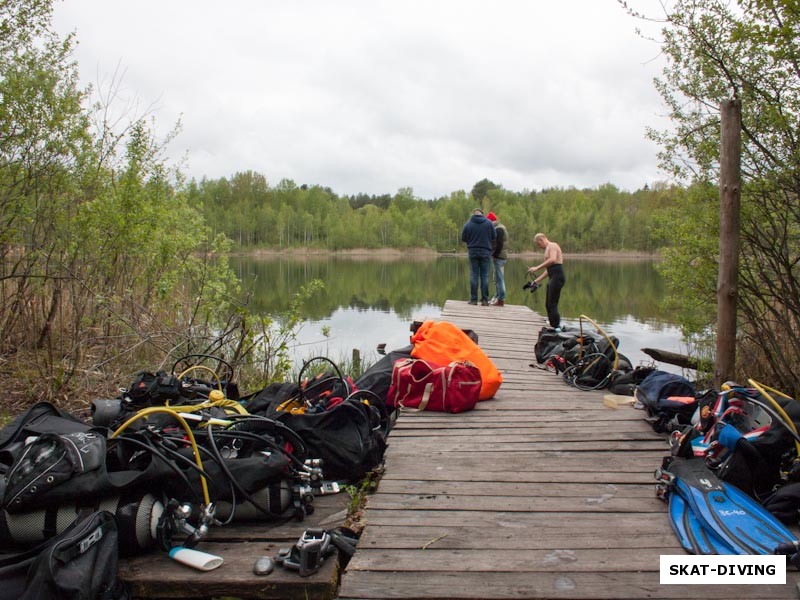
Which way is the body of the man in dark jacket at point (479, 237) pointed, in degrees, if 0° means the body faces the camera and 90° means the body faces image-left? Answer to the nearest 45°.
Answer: approximately 180°

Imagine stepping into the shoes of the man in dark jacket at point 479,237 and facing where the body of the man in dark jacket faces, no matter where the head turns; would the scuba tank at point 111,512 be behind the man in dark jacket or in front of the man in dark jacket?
behind

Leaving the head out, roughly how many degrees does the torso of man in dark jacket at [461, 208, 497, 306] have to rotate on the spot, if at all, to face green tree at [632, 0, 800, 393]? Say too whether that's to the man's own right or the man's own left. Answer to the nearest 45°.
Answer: approximately 135° to the man's own right

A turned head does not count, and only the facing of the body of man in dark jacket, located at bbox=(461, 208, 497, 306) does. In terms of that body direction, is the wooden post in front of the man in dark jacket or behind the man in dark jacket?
behind

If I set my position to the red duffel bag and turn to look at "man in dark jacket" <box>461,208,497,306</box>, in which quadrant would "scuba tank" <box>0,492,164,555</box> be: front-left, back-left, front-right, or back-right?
back-left

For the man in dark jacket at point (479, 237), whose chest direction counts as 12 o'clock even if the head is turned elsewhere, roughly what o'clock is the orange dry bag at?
The orange dry bag is roughly at 6 o'clock from the man in dark jacket.

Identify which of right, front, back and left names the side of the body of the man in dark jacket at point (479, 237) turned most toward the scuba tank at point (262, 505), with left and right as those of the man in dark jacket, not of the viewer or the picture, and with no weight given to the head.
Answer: back

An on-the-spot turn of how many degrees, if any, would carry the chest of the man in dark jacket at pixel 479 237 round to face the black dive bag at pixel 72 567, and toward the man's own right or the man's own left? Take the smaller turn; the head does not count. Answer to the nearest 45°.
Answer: approximately 180°

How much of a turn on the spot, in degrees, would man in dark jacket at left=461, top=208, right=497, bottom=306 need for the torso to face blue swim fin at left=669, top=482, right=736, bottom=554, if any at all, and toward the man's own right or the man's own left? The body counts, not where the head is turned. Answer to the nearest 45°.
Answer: approximately 180°

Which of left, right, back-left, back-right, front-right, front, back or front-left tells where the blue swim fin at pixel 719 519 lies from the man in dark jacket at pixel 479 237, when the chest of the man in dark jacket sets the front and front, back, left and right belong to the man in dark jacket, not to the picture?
back

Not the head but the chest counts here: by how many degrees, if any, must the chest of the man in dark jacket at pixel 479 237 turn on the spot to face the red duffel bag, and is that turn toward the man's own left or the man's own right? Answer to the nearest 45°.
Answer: approximately 180°
